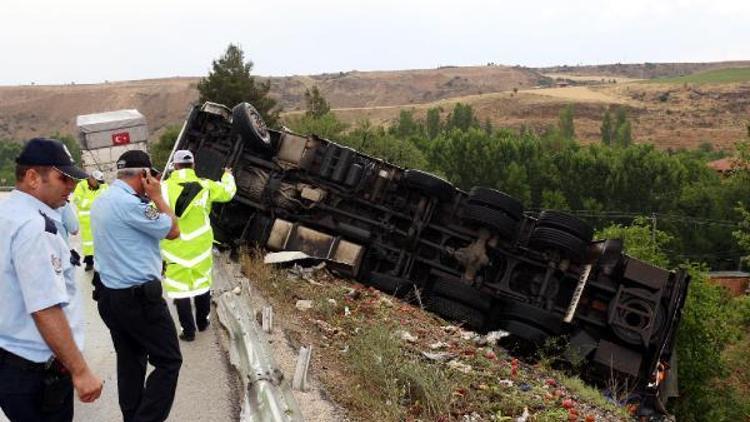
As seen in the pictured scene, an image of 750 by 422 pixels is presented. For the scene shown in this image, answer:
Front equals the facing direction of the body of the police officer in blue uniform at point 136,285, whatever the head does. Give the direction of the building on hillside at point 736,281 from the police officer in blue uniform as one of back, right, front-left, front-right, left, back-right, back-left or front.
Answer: front

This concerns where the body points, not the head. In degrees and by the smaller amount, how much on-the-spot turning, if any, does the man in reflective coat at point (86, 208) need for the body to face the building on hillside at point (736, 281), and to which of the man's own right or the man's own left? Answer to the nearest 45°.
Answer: approximately 90° to the man's own left

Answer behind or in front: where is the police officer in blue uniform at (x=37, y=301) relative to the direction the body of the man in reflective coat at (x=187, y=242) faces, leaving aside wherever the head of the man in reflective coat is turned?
behind

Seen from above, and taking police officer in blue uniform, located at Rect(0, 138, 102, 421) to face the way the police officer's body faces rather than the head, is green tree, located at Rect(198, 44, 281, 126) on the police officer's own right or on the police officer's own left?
on the police officer's own left

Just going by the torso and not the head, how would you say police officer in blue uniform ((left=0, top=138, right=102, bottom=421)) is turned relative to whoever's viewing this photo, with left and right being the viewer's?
facing to the right of the viewer

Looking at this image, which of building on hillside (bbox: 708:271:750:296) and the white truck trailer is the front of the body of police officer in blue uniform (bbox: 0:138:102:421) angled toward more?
the building on hillside

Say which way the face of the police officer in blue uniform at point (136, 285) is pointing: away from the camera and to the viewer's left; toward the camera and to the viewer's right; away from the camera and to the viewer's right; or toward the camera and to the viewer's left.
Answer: away from the camera and to the viewer's right

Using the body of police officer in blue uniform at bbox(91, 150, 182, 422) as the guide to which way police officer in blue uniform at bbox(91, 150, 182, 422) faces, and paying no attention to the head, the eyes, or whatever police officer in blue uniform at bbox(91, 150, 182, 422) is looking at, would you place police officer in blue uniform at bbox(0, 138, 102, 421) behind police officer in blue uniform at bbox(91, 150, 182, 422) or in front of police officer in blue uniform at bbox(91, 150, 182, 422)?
behind

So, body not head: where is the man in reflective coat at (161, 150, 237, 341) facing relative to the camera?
away from the camera

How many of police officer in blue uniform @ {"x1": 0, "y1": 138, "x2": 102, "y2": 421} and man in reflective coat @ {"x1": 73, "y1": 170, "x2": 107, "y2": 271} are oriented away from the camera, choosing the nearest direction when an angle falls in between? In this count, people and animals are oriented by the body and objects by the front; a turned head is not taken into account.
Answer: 0

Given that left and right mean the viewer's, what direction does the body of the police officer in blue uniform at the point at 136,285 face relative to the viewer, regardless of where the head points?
facing away from the viewer and to the right of the viewer

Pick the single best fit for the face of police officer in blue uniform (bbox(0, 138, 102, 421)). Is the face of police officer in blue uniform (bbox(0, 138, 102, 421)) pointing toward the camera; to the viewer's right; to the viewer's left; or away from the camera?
to the viewer's right

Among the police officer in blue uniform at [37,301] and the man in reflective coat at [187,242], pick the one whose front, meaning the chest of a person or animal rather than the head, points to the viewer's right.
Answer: the police officer in blue uniform

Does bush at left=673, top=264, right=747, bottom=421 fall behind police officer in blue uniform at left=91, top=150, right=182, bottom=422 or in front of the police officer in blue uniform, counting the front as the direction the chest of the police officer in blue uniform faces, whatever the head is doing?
in front

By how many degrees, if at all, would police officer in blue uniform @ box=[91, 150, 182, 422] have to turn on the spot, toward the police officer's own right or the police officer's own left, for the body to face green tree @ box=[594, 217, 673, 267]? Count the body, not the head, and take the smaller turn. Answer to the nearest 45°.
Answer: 0° — they already face it
